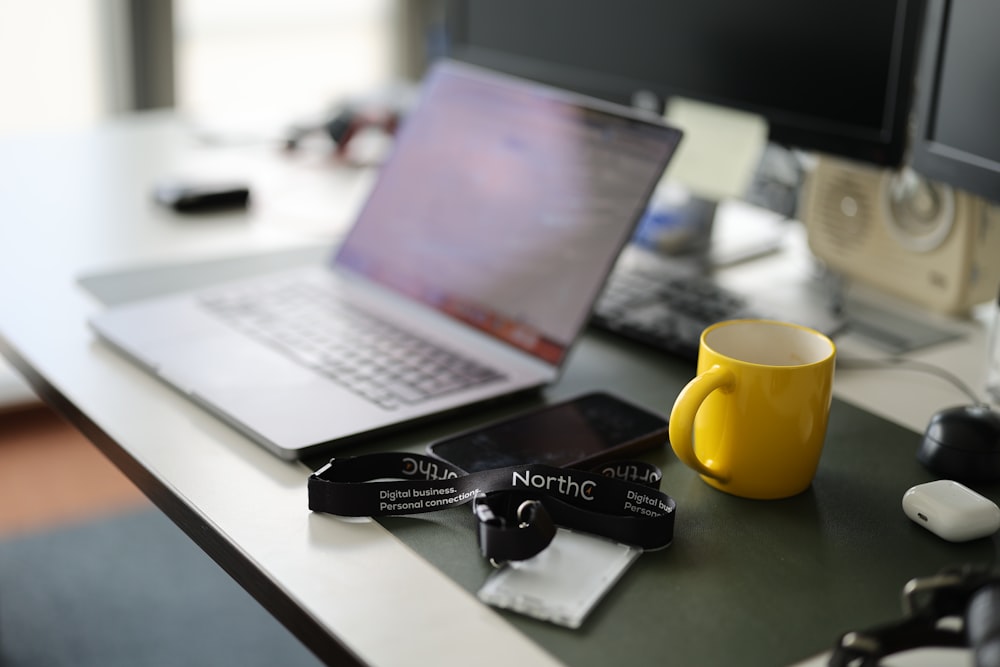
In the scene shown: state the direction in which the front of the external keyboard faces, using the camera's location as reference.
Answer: facing the viewer and to the left of the viewer

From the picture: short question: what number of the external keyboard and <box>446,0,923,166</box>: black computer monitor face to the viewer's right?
0

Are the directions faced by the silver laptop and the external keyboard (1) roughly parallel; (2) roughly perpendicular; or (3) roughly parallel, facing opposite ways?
roughly parallel

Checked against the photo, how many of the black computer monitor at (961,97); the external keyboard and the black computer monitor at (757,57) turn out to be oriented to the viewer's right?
0
